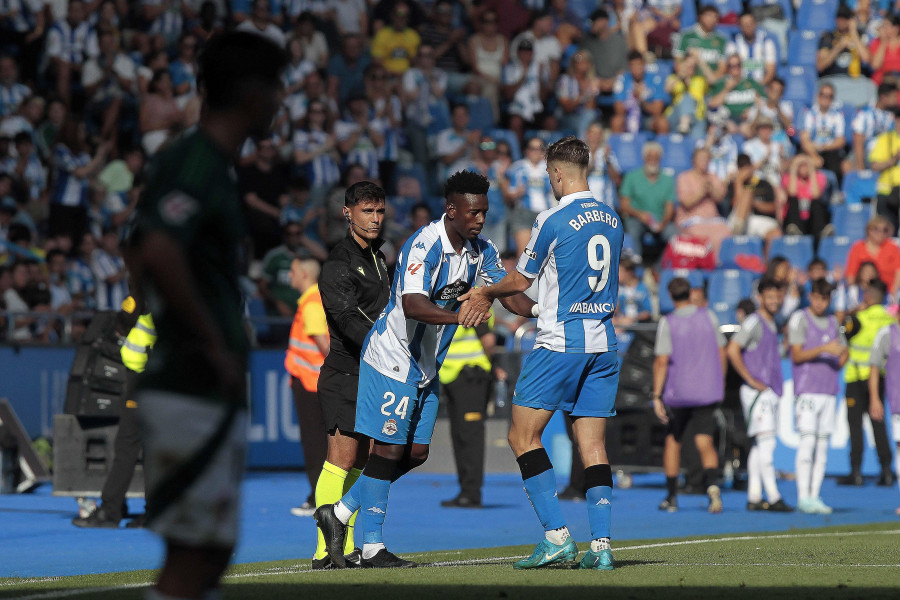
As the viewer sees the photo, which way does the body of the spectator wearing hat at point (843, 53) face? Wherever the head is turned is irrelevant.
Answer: toward the camera

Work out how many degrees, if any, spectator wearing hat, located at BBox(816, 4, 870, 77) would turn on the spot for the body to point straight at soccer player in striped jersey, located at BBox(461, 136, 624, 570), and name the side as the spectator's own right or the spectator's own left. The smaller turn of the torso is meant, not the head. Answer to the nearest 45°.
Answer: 0° — they already face them

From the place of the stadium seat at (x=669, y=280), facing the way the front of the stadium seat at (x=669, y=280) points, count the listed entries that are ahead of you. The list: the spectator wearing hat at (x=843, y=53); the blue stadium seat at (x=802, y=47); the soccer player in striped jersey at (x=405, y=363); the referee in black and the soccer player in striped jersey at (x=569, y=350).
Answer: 3

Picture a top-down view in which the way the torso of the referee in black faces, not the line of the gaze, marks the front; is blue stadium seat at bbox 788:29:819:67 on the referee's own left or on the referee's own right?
on the referee's own left

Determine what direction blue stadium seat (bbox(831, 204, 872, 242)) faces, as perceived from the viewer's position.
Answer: facing the viewer

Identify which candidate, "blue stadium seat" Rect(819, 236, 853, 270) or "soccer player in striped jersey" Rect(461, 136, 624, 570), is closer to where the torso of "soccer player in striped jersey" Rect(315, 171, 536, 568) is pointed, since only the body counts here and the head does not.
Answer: the soccer player in striped jersey

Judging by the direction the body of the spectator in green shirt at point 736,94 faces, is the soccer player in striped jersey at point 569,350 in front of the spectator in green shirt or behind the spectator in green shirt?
in front

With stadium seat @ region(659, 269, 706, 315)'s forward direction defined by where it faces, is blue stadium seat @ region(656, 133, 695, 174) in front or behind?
behind

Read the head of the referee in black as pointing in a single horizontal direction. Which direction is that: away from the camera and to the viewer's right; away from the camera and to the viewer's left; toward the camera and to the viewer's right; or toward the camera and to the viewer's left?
toward the camera and to the viewer's right

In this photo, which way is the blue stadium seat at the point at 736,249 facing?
toward the camera

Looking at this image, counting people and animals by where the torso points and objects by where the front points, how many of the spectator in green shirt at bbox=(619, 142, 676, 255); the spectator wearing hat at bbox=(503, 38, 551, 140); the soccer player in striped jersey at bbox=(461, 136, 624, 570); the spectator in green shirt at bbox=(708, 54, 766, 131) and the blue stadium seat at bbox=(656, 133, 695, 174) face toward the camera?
4

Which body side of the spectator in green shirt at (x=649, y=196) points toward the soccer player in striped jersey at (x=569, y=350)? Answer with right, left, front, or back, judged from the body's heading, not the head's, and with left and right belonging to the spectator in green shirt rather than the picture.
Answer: front

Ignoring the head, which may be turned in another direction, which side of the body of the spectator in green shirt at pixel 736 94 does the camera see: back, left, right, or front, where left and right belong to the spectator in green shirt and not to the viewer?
front

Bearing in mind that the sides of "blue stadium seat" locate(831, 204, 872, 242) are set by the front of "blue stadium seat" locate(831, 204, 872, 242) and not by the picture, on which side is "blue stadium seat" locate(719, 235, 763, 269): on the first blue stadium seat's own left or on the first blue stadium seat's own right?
on the first blue stadium seat's own right

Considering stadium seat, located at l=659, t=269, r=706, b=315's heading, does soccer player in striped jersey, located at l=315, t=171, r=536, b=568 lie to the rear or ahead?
ahead

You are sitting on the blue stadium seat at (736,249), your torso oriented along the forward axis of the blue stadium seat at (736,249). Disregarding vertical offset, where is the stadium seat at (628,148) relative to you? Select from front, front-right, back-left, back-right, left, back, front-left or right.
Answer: back-right
